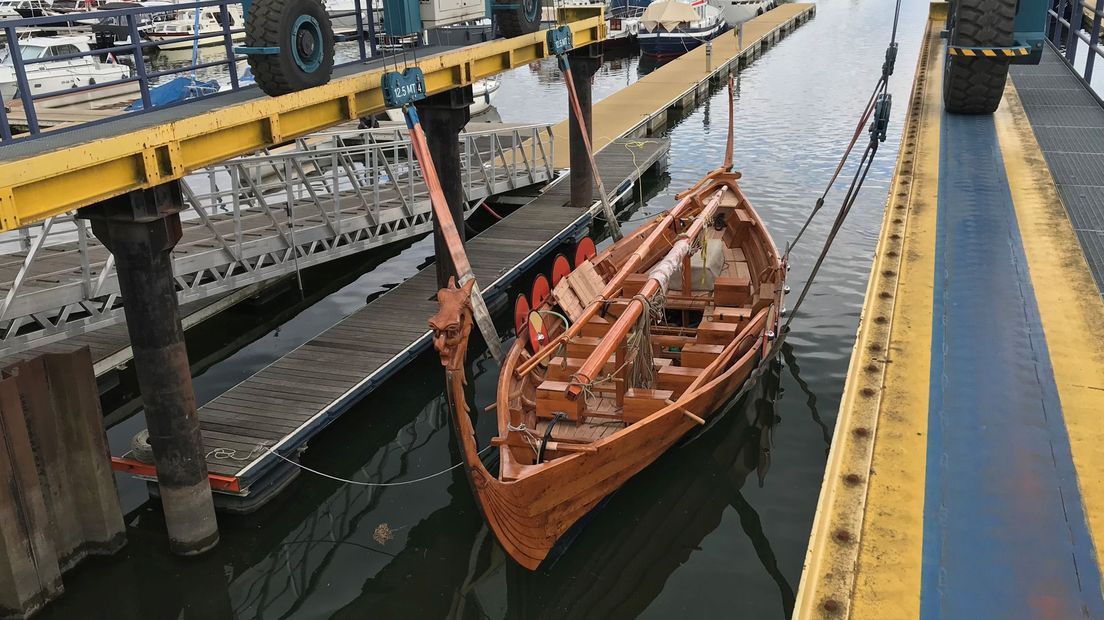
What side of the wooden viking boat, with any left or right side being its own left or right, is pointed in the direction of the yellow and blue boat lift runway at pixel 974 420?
left

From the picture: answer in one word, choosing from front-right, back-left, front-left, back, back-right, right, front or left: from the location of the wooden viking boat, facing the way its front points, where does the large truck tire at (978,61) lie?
back

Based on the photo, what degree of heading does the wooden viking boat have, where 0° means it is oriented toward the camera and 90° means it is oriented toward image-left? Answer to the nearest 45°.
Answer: approximately 45°

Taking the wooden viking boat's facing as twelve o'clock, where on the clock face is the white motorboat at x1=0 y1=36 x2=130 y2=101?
The white motorboat is roughly at 3 o'clock from the wooden viking boat.

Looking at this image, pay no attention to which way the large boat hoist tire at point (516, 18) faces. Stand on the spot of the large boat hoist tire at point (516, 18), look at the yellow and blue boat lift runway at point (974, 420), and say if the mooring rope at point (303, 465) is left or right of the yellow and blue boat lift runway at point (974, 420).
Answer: right

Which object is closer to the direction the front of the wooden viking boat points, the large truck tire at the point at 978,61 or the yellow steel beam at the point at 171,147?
the yellow steel beam

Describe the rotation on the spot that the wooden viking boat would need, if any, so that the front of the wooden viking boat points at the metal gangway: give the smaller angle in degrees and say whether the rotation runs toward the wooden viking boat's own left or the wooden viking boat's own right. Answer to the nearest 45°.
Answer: approximately 90° to the wooden viking boat's own right

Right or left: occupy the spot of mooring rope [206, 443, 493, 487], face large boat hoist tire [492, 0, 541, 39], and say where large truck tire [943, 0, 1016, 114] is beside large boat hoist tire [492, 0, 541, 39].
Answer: right

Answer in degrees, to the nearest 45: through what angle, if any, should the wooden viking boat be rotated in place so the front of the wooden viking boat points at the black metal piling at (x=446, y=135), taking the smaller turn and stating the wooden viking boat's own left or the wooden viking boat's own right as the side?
approximately 90° to the wooden viking boat's own right
